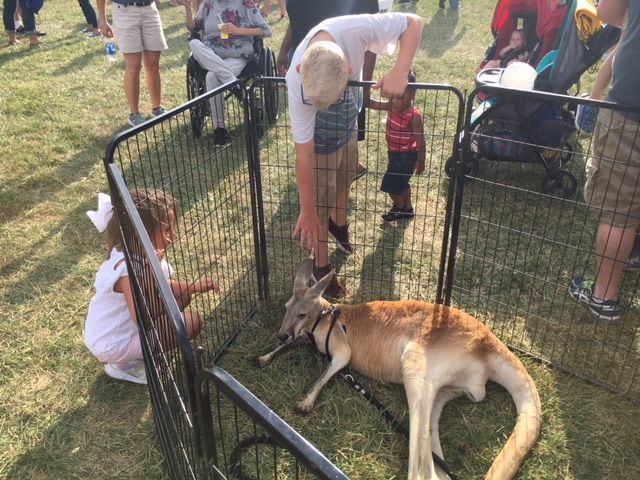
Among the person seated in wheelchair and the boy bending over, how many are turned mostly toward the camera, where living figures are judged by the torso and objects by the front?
2

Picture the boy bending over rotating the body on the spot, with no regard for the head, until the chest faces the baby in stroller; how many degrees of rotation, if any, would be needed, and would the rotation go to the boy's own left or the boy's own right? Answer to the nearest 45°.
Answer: approximately 135° to the boy's own left

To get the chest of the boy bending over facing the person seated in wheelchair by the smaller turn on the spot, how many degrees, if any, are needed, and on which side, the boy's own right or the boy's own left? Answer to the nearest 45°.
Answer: approximately 180°

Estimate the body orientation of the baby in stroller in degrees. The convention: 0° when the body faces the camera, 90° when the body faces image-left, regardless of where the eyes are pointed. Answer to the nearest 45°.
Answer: approximately 45°

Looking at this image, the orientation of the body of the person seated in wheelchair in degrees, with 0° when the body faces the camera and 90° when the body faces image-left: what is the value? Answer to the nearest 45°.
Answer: approximately 0°

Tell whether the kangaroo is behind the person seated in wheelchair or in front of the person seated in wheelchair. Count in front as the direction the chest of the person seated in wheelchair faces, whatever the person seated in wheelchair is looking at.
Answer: in front

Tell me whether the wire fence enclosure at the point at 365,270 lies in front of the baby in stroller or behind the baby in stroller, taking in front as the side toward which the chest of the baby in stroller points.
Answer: in front

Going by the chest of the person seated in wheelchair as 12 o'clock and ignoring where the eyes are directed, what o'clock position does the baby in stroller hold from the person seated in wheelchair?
The baby in stroller is roughly at 9 o'clock from the person seated in wheelchair.

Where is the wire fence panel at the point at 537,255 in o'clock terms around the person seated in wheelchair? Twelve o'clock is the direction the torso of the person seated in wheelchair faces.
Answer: The wire fence panel is roughly at 11 o'clock from the person seated in wheelchair.
